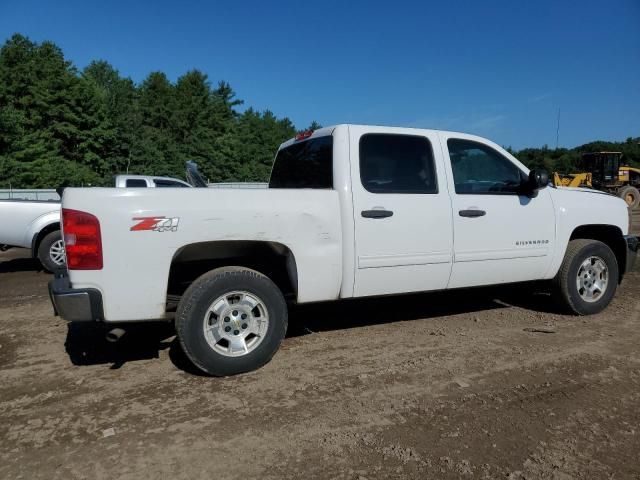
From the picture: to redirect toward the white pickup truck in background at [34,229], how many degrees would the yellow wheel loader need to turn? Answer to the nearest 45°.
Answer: approximately 90° to its left

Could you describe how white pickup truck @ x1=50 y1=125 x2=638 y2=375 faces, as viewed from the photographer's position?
facing away from the viewer and to the right of the viewer

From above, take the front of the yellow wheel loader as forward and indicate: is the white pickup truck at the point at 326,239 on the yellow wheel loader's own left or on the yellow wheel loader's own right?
on the yellow wheel loader's own left

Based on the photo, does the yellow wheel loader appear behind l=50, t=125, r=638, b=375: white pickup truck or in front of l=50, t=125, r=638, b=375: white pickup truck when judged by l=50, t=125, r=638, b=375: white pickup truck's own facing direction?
in front

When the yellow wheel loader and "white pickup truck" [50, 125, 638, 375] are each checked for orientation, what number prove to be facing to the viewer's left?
1

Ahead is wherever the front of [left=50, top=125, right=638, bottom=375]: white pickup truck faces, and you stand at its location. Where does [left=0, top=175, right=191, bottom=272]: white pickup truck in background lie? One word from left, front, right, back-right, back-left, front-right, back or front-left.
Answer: left

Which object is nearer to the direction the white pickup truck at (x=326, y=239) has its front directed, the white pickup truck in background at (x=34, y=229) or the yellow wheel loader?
the yellow wheel loader

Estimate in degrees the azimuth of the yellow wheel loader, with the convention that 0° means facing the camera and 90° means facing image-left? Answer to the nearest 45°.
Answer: approximately 90°
